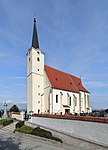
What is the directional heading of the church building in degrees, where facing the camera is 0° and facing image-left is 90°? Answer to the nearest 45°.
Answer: approximately 45°
